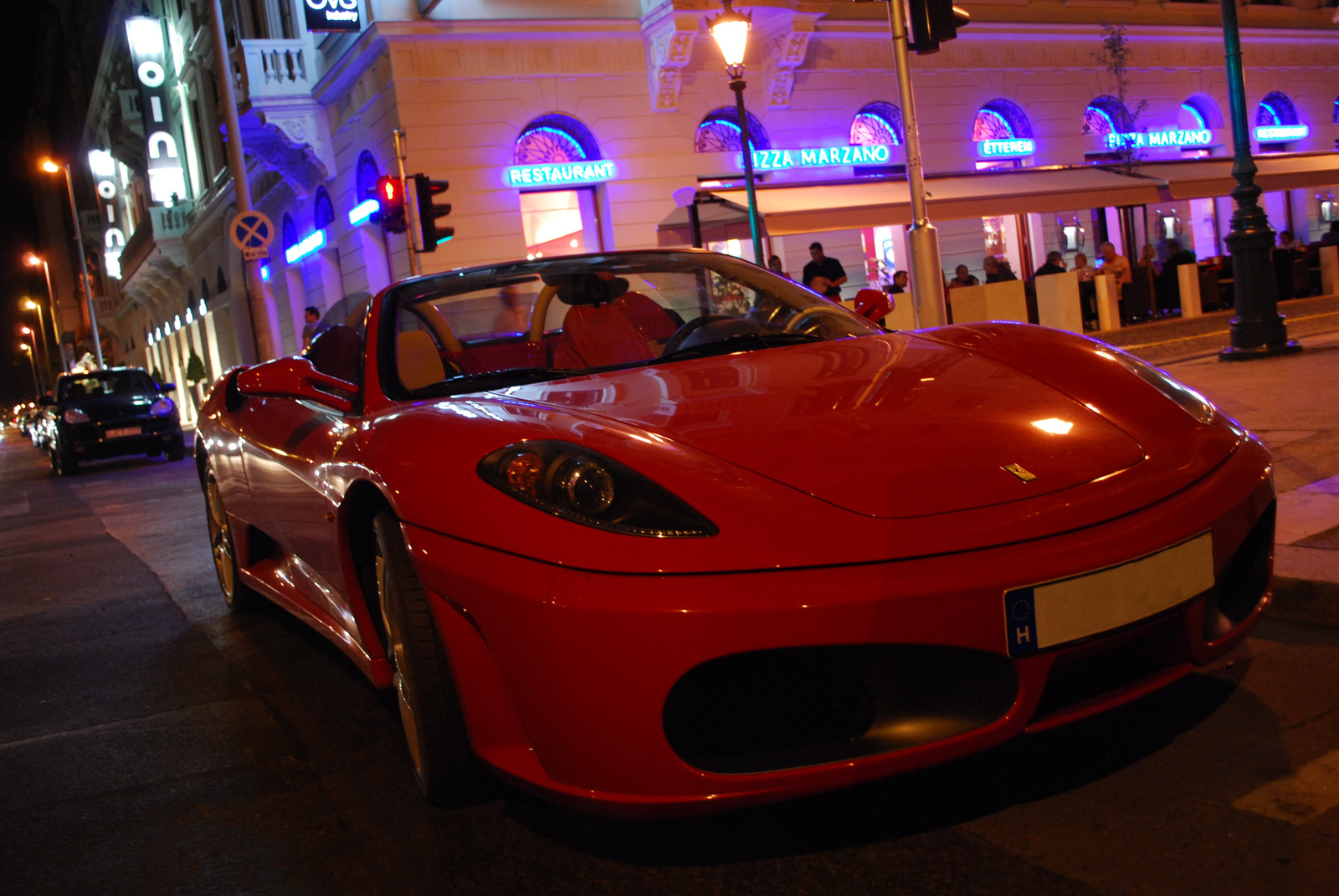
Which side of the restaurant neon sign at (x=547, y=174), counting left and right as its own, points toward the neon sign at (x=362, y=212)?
right

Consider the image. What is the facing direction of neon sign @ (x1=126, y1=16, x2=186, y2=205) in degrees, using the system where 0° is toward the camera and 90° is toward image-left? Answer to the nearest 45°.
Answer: approximately 0°

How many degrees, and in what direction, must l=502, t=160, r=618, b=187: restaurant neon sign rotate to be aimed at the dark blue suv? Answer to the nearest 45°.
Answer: approximately 90° to its right

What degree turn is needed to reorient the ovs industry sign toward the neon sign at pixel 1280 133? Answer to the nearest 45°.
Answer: approximately 90° to its left

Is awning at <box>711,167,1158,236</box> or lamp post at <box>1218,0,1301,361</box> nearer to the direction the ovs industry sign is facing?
the lamp post

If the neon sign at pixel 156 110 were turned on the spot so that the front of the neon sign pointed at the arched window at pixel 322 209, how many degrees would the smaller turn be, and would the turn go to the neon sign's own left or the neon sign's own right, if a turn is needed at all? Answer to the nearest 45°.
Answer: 0° — it already faces it

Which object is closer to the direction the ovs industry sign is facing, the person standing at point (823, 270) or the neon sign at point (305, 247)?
the person standing

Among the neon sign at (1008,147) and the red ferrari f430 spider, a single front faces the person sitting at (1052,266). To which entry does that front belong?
the neon sign

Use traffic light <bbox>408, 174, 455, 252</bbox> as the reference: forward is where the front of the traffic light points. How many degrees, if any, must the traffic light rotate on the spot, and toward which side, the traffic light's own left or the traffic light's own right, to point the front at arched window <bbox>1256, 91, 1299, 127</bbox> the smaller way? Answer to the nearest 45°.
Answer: approximately 45° to the traffic light's own left

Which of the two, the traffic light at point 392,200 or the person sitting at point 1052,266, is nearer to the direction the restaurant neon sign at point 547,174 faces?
the traffic light

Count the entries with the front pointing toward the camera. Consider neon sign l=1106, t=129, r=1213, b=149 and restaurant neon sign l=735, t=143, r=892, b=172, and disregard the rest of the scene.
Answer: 2

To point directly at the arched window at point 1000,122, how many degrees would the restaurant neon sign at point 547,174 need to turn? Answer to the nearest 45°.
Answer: approximately 135° to its left
